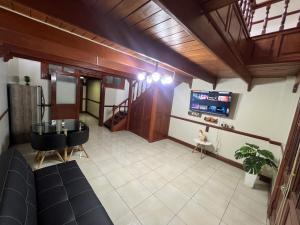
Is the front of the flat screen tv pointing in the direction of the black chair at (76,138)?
yes

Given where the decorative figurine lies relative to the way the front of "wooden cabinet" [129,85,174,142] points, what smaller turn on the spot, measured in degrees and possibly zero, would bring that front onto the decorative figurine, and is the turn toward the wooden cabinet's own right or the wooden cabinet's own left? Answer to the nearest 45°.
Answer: approximately 90° to the wooden cabinet's own left

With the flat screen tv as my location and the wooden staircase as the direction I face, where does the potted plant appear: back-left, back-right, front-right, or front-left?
back-left

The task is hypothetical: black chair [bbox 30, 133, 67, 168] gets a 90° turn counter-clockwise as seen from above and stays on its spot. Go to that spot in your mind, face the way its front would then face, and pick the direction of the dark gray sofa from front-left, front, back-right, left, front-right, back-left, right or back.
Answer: left

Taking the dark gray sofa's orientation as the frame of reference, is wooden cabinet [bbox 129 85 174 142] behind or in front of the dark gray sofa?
in front

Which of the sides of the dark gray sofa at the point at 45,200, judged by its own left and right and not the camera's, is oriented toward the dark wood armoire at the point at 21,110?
left

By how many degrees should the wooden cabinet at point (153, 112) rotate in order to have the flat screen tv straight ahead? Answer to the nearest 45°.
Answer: approximately 90° to its left

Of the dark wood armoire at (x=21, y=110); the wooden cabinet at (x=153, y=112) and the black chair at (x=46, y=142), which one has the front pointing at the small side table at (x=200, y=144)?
the dark wood armoire

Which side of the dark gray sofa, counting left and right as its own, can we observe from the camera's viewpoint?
right

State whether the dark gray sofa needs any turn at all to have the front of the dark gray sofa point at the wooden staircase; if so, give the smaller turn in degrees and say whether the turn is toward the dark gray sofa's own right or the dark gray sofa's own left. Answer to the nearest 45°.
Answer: approximately 45° to the dark gray sofa's own left

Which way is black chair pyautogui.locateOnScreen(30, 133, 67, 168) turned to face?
away from the camera

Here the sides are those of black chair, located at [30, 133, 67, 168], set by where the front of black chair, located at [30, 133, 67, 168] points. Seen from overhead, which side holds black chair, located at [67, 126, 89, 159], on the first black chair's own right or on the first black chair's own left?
on the first black chair's own right
